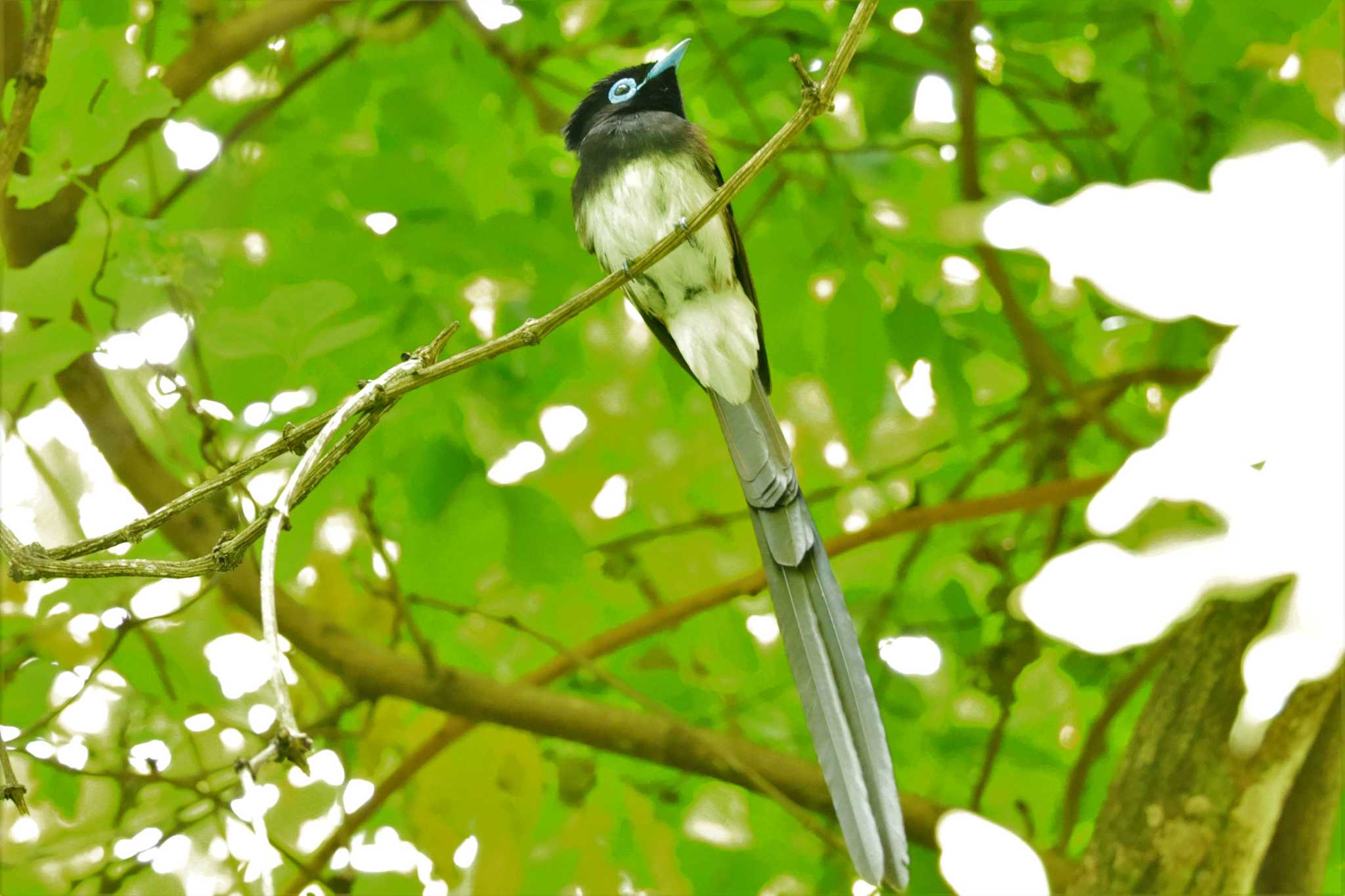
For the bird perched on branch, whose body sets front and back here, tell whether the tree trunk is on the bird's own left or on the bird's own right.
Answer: on the bird's own left

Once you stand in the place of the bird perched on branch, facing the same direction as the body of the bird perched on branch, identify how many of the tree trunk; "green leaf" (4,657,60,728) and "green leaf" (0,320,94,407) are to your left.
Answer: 1

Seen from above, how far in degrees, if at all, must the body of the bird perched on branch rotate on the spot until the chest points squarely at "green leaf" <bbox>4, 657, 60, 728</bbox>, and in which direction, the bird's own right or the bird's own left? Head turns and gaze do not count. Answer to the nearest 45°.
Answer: approximately 135° to the bird's own right

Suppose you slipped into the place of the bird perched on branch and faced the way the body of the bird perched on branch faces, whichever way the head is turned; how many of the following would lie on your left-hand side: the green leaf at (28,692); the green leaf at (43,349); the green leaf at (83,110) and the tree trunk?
1

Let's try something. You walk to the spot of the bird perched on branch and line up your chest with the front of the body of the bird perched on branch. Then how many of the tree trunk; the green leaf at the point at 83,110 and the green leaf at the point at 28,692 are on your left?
1

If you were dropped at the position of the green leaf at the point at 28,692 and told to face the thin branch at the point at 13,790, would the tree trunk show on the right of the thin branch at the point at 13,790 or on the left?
left

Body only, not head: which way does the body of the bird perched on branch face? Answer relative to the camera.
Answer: toward the camera
